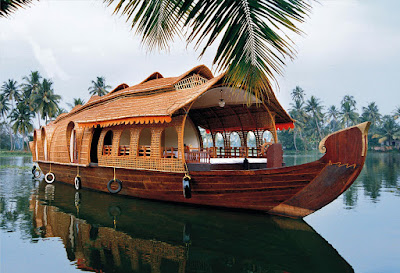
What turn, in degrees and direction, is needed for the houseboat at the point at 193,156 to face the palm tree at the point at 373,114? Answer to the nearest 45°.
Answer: approximately 90° to its left

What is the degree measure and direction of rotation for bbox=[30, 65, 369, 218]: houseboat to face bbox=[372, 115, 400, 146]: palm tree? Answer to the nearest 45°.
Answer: approximately 90° to its left

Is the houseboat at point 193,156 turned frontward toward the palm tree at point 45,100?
no

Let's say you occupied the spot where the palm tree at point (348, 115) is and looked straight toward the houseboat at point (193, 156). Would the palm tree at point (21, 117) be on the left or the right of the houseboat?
right

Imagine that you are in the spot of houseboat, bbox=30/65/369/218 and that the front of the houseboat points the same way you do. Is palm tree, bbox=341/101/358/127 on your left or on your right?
on your left

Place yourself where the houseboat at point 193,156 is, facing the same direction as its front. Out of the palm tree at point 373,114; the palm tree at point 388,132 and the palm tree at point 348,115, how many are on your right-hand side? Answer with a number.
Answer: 0

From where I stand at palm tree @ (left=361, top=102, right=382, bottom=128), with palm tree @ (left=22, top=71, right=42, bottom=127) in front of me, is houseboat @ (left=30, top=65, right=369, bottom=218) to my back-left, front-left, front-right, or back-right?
front-left

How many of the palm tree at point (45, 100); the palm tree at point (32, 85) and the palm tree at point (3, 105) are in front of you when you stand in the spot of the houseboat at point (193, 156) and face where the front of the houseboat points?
0

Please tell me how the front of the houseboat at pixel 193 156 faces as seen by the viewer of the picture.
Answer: facing the viewer and to the right of the viewer

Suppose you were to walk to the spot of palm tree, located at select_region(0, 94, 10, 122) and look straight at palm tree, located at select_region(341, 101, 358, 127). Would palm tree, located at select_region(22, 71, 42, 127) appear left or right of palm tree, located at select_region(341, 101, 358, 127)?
right

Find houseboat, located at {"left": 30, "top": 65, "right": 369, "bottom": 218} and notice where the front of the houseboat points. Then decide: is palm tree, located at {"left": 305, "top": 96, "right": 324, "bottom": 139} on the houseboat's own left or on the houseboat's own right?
on the houseboat's own left

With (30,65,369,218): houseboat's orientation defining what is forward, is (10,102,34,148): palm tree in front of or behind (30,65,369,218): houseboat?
behind
